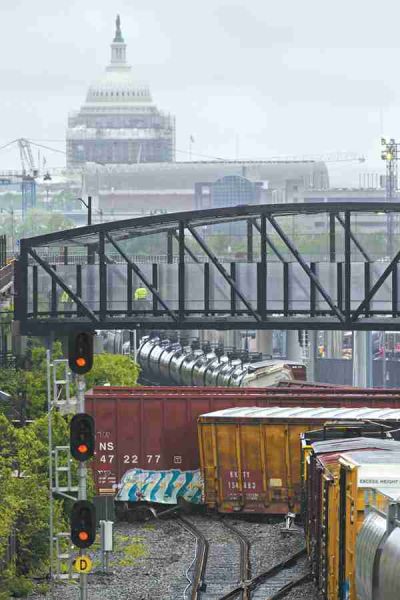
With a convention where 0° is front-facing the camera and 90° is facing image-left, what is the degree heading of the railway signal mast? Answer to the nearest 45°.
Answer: approximately 0°

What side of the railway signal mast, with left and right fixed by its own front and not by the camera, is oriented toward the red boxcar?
back

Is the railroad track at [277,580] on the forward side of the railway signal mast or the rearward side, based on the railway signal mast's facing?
on the rearward side

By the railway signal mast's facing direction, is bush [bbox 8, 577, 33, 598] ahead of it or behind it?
behind

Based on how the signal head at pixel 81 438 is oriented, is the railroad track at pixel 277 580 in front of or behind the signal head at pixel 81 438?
behind

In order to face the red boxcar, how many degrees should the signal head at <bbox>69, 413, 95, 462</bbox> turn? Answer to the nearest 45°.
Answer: approximately 180°

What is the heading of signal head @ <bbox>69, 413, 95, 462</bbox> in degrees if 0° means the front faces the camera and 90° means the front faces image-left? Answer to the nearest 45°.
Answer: approximately 0°
